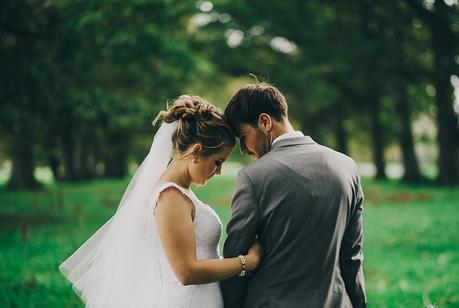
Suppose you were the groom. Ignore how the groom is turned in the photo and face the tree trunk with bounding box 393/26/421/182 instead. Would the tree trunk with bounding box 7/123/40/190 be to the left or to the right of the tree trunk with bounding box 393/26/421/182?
left

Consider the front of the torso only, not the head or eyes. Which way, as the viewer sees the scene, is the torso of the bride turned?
to the viewer's right

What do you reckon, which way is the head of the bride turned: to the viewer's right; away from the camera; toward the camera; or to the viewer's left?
to the viewer's right

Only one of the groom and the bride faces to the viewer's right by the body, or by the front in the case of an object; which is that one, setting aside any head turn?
the bride

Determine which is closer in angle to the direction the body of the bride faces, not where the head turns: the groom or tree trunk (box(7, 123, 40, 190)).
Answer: the groom

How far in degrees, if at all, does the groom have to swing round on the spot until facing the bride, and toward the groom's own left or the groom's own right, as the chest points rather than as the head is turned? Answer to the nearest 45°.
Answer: approximately 45° to the groom's own left

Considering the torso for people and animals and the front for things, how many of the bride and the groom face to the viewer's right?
1

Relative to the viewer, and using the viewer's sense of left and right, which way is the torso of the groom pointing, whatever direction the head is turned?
facing away from the viewer and to the left of the viewer

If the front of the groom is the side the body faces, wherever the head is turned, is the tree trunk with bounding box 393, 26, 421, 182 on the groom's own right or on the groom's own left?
on the groom's own right

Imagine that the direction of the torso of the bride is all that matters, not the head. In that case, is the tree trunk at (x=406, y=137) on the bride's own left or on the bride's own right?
on the bride's own left

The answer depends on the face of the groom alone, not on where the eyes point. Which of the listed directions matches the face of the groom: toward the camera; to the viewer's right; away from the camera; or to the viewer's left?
to the viewer's left

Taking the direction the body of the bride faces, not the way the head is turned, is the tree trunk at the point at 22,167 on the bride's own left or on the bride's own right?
on the bride's own left

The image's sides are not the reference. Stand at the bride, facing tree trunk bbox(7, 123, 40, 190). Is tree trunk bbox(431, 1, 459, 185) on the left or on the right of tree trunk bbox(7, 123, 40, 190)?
right
